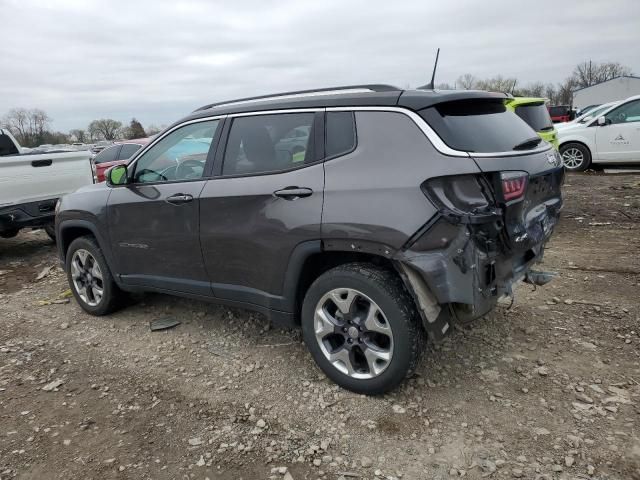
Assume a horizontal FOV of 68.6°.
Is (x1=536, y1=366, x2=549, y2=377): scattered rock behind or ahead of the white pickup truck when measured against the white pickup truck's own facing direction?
behind

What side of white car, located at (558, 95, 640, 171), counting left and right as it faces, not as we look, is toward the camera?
left

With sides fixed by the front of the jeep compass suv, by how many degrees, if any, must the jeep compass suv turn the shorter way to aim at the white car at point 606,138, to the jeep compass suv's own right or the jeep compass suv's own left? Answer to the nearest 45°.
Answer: approximately 90° to the jeep compass suv's own right

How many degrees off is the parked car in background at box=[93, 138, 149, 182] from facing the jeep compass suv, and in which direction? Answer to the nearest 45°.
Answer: approximately 90° to its left

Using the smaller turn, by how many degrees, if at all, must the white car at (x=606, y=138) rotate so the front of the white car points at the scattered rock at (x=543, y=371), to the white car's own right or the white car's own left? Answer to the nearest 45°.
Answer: approximately 90° to the white car's own left

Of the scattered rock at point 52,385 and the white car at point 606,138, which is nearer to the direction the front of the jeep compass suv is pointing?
the scattered rock

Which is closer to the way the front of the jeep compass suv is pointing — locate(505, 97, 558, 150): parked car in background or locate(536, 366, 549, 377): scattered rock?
the parked car in background

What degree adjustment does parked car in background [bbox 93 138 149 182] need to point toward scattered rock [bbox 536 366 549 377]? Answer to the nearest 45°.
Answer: approximately 90° to its left

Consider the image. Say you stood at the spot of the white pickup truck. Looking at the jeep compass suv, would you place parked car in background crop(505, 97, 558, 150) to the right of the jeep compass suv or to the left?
left

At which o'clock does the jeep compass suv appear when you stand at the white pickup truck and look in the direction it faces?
The jeep compass suv is roughly at 7 o'clock from the white pickup truck.

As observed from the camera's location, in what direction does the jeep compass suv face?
facing away from the viewer and to the left of the viewer

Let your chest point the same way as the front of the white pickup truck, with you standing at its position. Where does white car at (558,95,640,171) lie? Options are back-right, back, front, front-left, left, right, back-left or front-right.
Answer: back-right
